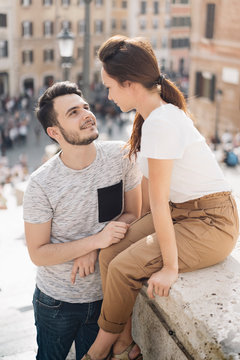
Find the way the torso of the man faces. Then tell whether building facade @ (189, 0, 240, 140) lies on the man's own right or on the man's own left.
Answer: on the man's own left

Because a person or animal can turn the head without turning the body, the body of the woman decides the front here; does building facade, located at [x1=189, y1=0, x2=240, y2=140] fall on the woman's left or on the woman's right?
on the woman's right

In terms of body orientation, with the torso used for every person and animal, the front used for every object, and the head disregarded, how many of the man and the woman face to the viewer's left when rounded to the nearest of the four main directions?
1

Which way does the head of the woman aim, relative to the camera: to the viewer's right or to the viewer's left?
to the viewer's left

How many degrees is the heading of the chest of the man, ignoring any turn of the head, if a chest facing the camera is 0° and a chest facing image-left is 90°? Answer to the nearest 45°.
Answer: approximately 315°

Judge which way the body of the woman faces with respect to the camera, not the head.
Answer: to the viewer's left

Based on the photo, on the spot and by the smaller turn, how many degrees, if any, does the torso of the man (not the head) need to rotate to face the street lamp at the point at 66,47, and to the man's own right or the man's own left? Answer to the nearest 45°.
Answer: approximately 135° to the man's own left

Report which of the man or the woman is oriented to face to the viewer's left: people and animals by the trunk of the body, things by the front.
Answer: the woman

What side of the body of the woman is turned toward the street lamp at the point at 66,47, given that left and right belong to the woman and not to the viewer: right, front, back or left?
right
